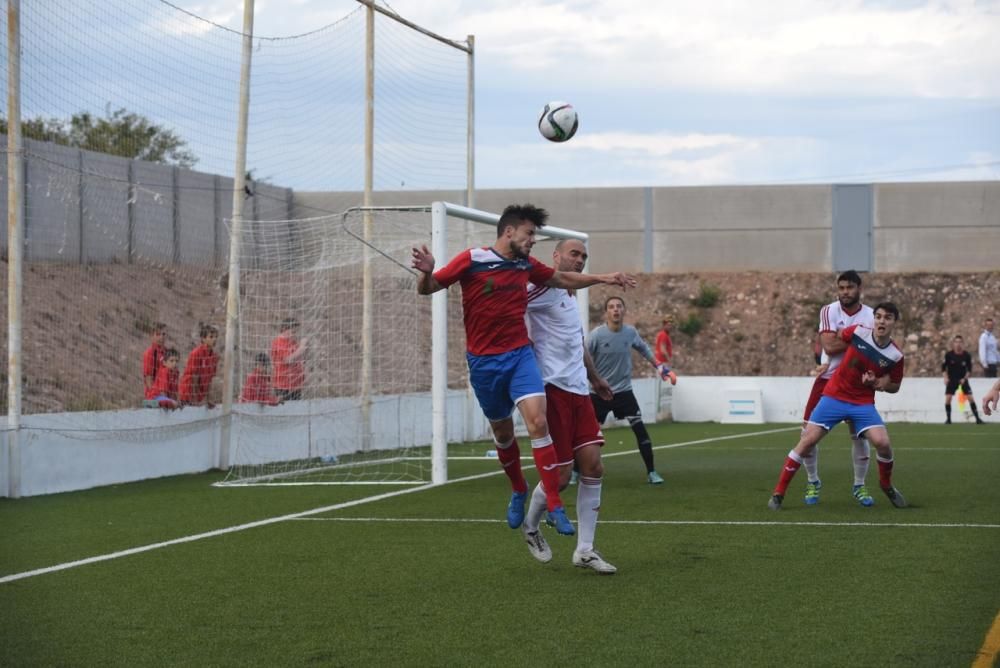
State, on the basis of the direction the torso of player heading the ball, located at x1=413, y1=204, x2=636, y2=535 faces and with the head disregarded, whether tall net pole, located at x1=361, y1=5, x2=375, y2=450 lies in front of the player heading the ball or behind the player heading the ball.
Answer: behind

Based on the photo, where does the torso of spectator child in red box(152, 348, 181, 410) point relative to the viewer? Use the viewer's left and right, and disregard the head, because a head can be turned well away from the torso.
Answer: facing the viewer and to the right of the viewer

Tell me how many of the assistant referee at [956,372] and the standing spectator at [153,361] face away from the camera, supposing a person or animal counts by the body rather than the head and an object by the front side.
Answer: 0

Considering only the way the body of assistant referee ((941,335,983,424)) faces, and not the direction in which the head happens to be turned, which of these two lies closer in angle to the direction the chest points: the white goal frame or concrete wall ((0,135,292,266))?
the white goal frame

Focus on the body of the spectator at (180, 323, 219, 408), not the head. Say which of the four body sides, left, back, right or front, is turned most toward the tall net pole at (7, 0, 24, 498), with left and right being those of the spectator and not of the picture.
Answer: right

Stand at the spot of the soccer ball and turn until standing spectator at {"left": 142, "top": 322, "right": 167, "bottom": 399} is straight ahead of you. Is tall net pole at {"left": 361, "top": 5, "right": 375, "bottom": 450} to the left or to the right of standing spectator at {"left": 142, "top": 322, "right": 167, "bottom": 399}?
right
